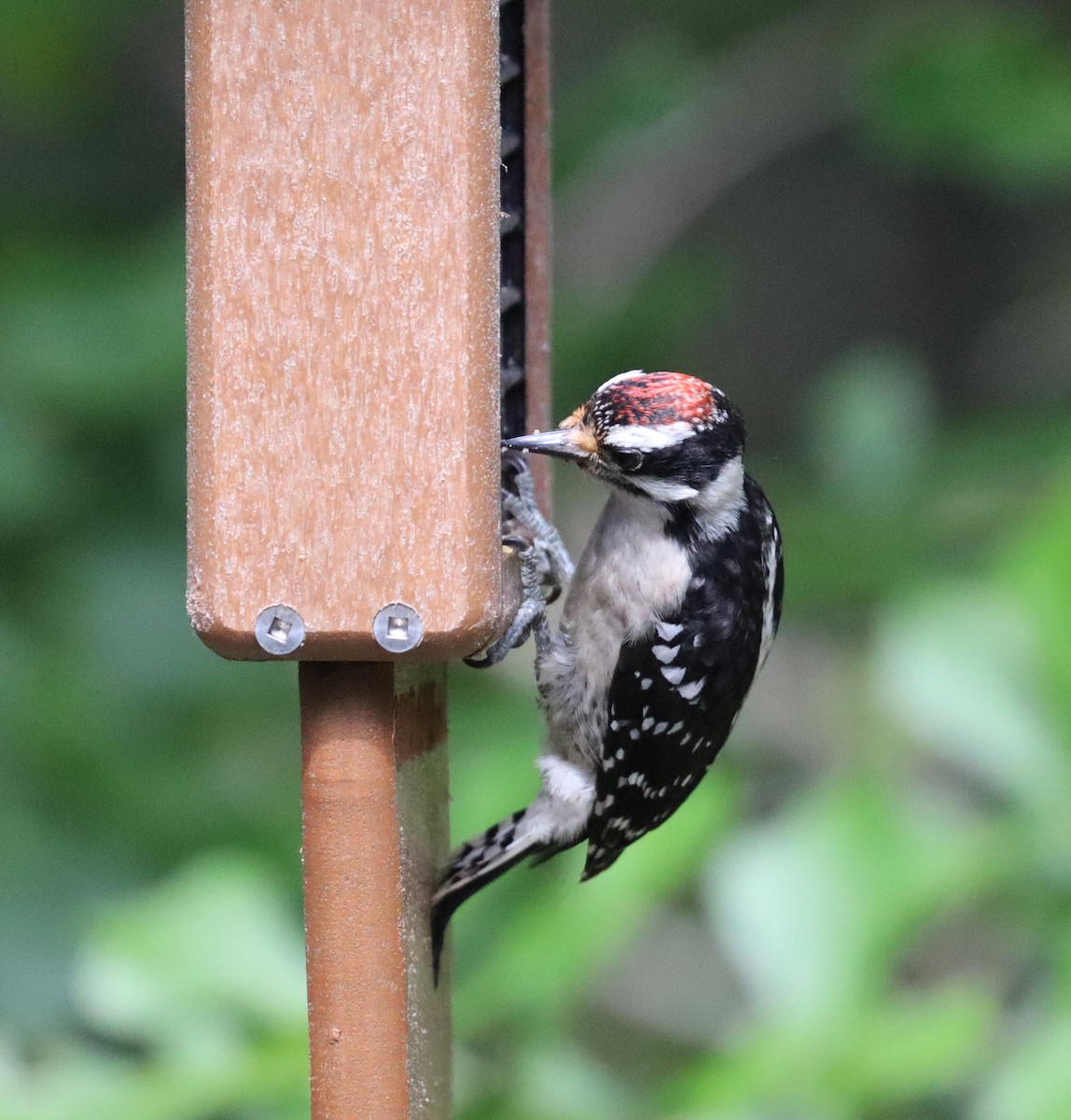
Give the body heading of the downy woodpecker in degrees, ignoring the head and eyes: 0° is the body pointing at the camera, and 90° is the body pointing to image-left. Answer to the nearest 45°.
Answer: approximately 90°

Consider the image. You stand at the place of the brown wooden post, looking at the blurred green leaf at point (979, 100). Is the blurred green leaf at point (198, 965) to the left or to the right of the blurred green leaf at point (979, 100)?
left

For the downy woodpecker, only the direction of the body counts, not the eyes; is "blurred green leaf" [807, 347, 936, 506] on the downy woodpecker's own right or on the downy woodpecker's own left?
on the downy woodpecker's own right

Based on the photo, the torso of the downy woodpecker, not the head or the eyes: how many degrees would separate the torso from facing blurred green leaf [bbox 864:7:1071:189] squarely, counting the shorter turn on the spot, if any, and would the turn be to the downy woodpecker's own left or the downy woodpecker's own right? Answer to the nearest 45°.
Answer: approximately 90° to the downy woodpecker's own right
